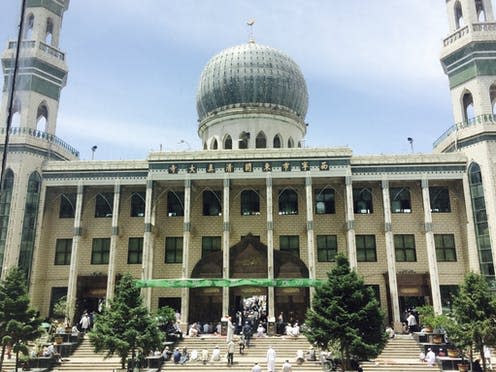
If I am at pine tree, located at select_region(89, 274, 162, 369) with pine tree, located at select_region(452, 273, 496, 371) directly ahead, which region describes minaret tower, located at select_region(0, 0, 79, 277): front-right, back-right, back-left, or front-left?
back-left

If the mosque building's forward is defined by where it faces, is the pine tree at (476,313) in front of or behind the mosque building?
in front

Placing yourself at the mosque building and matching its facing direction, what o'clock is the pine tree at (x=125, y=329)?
The pine tree is roughly at 1 o'clock from the mosque building.

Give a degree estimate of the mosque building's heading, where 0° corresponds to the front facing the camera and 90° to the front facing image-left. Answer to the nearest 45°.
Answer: approximately 0°

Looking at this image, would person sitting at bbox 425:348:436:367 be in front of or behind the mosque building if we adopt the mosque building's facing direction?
in front

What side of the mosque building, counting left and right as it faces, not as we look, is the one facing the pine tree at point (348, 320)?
front

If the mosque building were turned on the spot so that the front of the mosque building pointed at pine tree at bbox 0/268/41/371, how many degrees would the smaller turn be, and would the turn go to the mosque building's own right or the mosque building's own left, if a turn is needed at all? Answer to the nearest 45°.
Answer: approximately 45° to the mosque building's own right

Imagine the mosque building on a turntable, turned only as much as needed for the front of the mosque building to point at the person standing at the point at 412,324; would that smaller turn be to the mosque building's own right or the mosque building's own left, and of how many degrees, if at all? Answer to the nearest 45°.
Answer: approximately 90° to the mosque building's own left
